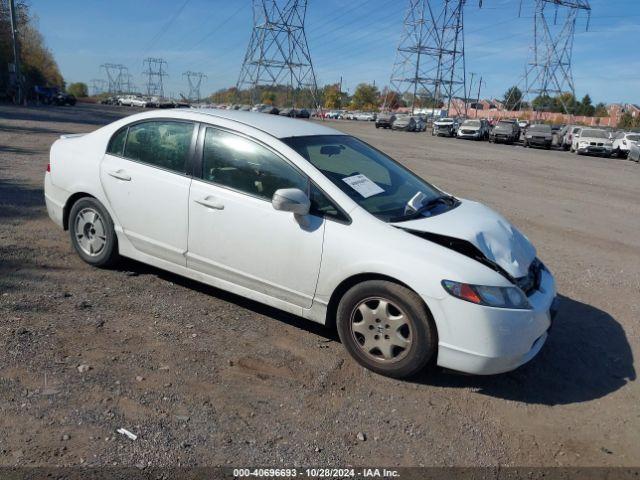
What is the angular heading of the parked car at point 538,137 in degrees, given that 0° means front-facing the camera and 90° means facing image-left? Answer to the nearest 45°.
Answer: approximately 45°

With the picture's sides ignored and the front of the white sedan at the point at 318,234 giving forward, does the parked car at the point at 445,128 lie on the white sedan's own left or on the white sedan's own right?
on the white sedan's own left

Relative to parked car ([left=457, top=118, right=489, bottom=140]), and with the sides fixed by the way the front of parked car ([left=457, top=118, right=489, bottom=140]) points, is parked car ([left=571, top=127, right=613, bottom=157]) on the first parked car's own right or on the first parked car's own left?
on the first parked car's own left

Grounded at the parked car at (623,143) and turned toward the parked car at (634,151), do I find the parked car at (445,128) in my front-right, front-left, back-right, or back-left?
back-right

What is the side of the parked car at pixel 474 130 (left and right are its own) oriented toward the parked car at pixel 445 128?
right

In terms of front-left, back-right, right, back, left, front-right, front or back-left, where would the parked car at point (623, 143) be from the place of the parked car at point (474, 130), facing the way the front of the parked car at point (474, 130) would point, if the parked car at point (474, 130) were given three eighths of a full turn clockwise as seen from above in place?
back-right

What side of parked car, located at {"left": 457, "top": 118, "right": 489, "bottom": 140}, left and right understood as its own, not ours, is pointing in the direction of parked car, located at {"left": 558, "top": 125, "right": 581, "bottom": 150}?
left

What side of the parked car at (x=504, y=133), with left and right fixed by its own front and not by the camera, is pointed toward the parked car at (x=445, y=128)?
right

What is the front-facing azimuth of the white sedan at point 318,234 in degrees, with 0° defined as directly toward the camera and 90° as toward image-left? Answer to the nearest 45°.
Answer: approximately 315°

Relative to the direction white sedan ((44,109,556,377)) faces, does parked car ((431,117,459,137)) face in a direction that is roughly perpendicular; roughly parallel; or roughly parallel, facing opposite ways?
roughly perpendicular

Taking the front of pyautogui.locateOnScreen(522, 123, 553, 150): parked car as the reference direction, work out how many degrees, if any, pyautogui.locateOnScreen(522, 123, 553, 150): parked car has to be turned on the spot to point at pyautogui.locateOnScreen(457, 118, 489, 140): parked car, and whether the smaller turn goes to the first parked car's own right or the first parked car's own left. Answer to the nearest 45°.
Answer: approximately 90° to the first parked car's own right

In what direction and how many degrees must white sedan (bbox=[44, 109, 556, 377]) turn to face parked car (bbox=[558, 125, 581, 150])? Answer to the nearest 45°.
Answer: approximately 90° to its left

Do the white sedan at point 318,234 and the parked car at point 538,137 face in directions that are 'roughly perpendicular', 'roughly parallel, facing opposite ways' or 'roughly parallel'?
roughly perpendicular
